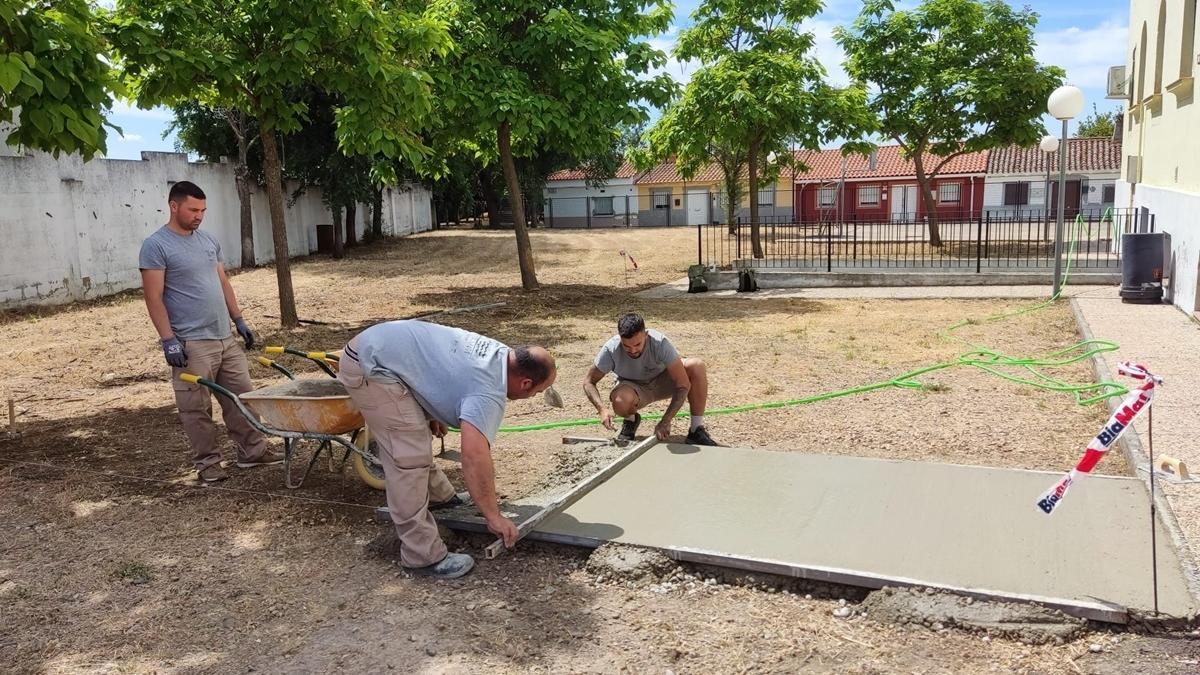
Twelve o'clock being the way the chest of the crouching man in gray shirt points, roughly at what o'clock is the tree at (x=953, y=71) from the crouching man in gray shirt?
The tree is roughly at 7 o'clock from the crouching man in gray shirt.

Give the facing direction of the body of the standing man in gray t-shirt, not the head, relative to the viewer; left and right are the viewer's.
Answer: facing the viewer and to the right of the viewer

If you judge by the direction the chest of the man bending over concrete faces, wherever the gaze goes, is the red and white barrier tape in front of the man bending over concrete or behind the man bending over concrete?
in front

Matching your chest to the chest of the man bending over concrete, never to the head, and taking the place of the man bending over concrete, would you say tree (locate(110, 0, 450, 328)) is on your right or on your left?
on your left

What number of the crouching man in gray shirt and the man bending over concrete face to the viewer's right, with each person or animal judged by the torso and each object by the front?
1

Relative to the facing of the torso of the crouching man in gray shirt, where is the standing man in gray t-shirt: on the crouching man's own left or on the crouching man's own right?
on the crouching man's own right

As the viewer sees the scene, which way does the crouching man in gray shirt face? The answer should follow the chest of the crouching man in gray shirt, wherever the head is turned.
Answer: toward the camera

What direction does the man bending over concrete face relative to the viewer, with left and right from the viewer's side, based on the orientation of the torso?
facing to the right of the viewer

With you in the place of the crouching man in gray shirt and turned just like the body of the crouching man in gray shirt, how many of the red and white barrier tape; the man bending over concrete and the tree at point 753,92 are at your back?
1

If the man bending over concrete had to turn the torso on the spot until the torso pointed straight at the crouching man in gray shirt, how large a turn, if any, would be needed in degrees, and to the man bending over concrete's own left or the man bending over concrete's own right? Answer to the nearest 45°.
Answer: approximately 45° to the man bending over concrete's own left

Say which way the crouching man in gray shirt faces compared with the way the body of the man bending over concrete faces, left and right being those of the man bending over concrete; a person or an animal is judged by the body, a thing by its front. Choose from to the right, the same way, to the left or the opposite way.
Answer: to the right

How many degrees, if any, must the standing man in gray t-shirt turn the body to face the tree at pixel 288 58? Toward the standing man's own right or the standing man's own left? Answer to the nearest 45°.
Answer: approximately 135° to the standing man's own left

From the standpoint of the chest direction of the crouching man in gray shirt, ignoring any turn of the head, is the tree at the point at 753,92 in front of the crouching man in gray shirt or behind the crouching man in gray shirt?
behind

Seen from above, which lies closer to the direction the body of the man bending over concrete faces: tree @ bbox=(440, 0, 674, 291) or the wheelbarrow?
the tree
